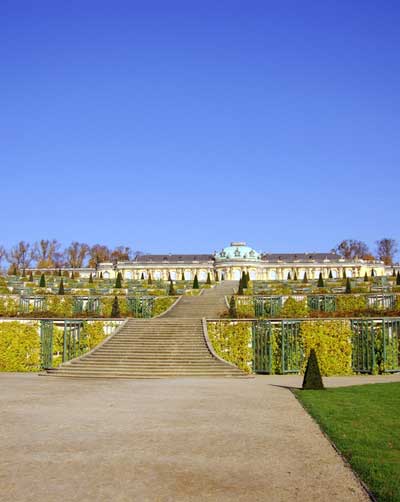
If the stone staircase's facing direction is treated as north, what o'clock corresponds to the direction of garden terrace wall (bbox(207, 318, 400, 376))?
The garden terrace wall is roughly at 9 o'clock from the stone staircase.

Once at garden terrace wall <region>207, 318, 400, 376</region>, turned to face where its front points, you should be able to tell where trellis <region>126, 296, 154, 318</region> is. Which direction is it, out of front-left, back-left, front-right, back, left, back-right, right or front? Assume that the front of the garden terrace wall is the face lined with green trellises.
back-right

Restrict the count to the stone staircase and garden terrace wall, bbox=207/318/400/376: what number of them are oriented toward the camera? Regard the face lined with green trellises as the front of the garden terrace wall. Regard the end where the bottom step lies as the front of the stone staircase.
2

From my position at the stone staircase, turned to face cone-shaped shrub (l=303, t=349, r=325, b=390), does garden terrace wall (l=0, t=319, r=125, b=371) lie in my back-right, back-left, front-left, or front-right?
back-right

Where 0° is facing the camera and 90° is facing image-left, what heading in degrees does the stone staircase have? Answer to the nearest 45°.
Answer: approximately 0°

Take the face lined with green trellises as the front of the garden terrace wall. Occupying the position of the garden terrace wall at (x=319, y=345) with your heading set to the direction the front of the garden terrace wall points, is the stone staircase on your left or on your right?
on your right

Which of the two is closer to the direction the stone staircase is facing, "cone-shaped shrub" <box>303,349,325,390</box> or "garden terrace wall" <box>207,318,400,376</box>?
the cone-shaped shrub

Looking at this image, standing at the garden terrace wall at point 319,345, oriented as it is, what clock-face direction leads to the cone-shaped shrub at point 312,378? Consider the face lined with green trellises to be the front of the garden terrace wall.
The cone-shaped shrub is roughly at 12 o'clock from the garden terrace wall.

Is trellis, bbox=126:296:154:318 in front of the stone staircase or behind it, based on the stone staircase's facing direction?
behind
